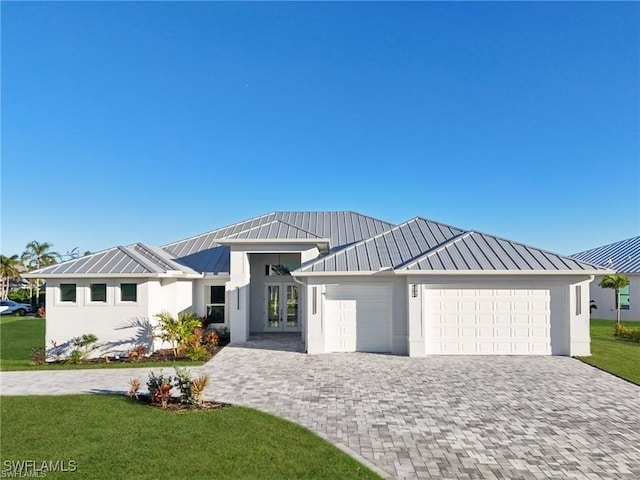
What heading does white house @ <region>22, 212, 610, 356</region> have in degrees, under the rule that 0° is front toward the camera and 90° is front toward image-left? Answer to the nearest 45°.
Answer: approximately 0°

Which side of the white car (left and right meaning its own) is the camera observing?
right

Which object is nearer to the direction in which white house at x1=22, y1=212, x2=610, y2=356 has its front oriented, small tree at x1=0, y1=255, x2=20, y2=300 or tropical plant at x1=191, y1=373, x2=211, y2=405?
the tropical plant

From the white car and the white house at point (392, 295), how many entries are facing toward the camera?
1

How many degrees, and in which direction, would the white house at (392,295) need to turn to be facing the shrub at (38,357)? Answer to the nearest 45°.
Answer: approximately 90° to its right

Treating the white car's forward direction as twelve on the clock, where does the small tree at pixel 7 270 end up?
The small tree is roughly at 9 o'clock from the white car.

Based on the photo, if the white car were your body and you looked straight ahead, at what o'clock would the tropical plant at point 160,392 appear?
The tropical plant is roughly at 3 o'clock from the white car.
